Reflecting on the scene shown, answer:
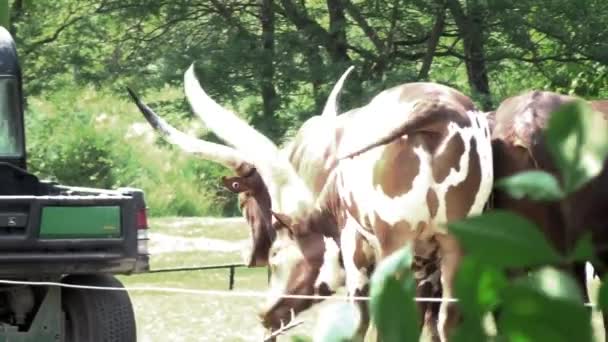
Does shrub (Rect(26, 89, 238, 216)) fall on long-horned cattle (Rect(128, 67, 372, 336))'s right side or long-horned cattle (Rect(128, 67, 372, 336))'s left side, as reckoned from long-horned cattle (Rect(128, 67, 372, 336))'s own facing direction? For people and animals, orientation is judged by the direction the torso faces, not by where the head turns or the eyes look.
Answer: on its right
